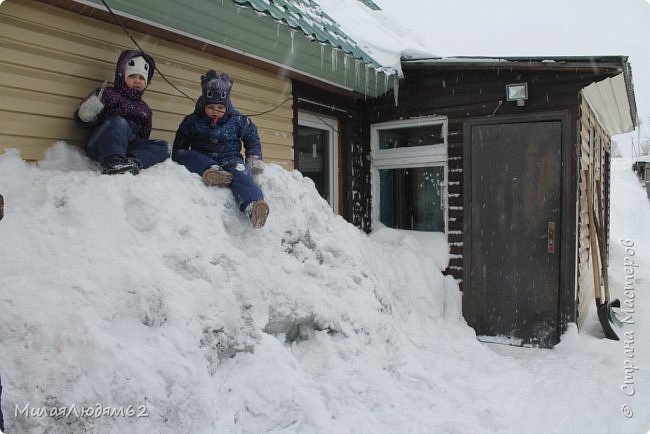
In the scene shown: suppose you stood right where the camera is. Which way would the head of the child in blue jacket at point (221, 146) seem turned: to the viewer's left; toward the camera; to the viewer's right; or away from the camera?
toward the camera

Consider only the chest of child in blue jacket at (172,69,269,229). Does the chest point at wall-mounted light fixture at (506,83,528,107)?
no

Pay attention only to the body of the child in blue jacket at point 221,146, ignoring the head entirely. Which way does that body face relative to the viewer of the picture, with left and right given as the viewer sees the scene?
facing the viewer

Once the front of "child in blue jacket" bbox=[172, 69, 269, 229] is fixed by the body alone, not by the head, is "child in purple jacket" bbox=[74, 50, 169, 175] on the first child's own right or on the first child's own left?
on the first child's own right

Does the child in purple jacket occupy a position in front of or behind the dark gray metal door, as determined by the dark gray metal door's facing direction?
in front

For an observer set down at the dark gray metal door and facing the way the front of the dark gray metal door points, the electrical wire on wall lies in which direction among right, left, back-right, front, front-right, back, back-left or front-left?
front-right

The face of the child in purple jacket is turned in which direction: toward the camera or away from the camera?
toward the camera

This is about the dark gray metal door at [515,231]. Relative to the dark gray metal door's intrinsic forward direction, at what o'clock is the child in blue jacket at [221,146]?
The child in blue jacket is roughly at 1 o'clock from the dark gray metal door.

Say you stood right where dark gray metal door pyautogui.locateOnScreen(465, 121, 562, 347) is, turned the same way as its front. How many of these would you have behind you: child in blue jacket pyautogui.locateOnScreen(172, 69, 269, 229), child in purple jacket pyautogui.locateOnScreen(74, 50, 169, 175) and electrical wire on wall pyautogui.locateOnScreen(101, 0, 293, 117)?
0

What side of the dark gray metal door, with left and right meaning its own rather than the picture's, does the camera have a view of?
front

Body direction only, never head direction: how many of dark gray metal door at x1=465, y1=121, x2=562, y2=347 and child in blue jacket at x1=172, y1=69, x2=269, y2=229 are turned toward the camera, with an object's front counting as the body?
2
